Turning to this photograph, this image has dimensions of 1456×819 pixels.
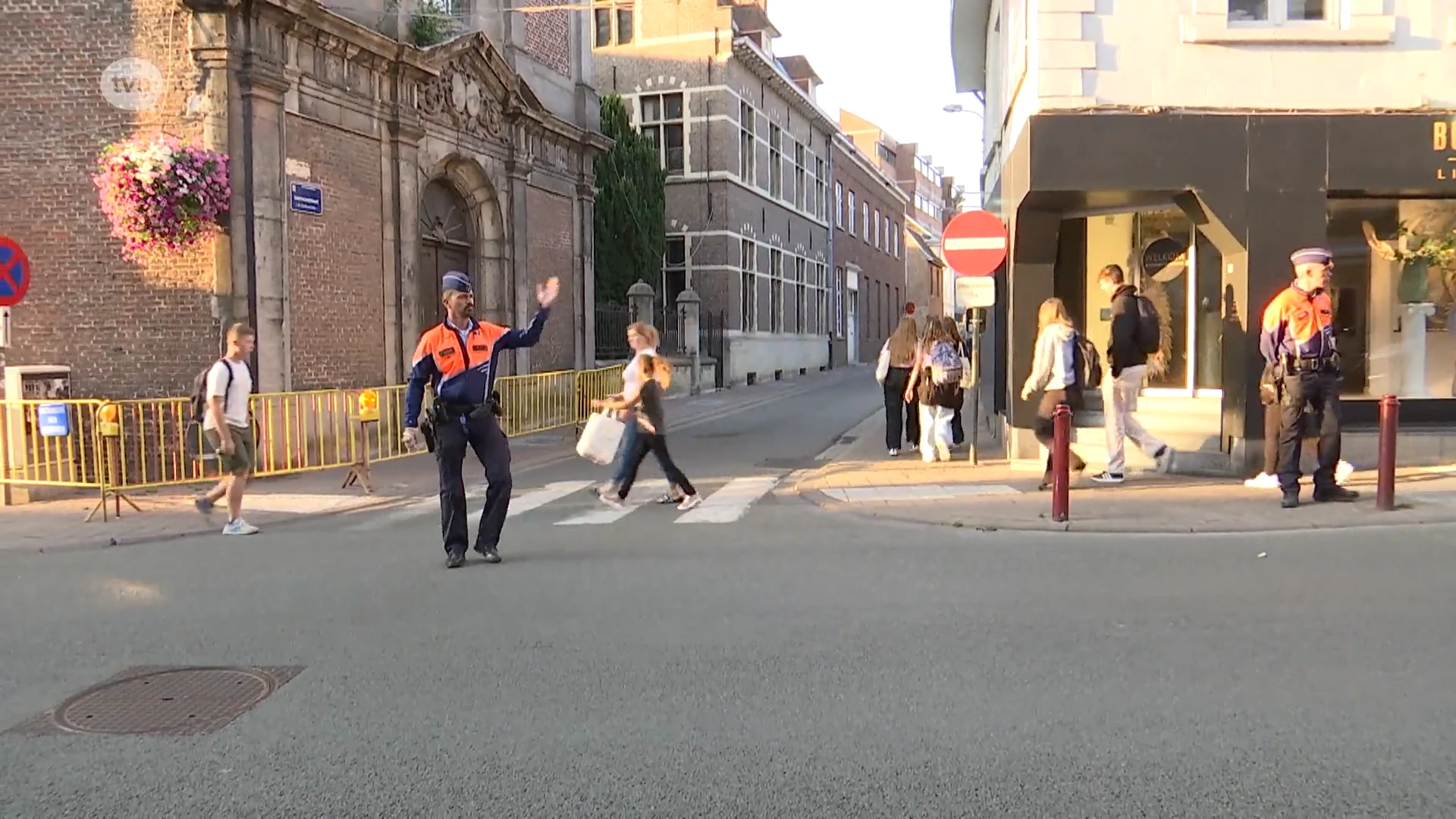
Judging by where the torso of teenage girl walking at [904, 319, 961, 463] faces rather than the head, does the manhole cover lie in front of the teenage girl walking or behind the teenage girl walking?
behind

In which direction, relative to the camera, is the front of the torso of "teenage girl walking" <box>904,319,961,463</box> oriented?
away from the camera

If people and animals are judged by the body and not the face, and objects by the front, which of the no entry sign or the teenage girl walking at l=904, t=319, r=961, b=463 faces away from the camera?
the teenage girl walking
